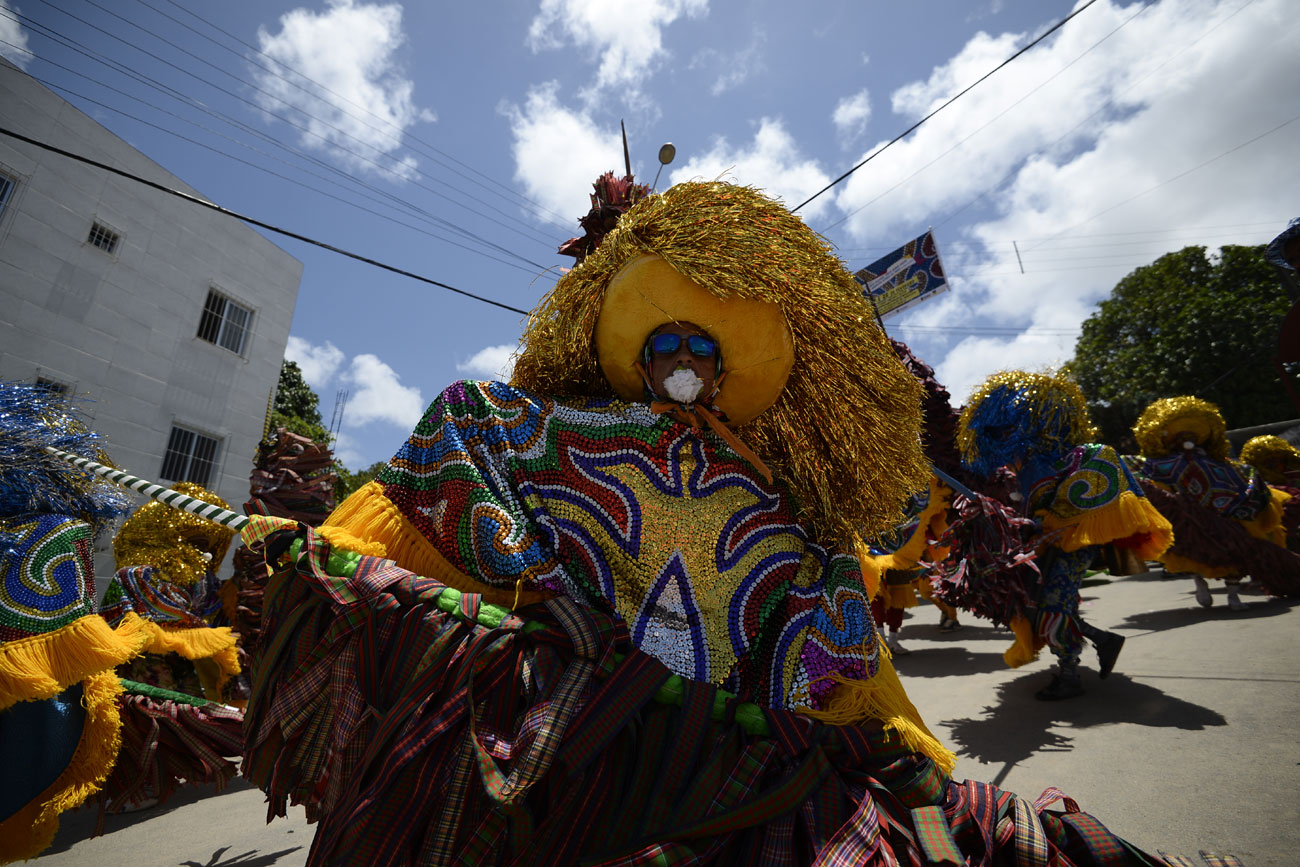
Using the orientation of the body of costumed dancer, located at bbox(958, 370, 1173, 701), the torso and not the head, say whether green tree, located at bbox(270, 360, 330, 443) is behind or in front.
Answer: in front

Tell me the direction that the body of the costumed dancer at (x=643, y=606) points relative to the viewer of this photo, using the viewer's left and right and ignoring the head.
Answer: facing the viewer

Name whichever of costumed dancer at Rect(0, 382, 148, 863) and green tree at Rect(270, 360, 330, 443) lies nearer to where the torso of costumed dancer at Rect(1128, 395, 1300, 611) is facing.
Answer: the costumed dancer

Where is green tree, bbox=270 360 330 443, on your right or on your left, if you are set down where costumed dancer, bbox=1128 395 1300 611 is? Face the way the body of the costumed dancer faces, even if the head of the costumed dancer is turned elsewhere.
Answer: on your right

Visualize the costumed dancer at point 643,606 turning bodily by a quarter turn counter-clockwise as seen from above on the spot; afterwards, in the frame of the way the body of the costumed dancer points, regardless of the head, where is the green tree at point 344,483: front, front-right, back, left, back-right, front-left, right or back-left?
back-left

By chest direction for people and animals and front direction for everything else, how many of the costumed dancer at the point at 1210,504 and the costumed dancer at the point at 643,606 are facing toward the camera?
2

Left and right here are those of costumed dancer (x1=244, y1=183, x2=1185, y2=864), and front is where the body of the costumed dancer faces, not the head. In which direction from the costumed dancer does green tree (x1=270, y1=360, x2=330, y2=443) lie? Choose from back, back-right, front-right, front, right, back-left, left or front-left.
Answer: back-right
